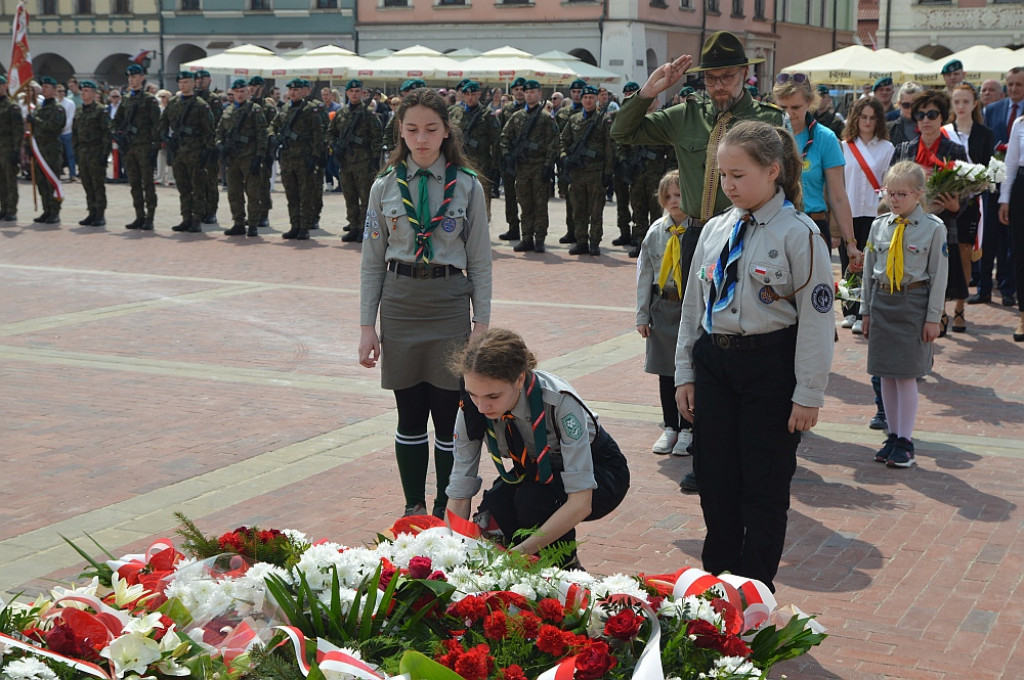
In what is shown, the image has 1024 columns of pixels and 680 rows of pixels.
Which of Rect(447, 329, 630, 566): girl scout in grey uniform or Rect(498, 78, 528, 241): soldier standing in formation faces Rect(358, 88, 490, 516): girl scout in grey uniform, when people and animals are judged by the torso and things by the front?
the soldier standing in formation

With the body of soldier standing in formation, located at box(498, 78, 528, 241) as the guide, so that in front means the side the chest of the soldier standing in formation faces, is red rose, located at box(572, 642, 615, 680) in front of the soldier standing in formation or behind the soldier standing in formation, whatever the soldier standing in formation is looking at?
in front

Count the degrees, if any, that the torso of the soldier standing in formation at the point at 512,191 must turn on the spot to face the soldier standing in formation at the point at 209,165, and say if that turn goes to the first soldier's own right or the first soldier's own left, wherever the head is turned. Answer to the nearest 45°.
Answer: approximately 90° to the first soldier's own right

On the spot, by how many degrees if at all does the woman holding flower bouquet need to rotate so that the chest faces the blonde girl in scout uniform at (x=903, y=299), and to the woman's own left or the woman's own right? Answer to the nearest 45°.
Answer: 0° — they already face them

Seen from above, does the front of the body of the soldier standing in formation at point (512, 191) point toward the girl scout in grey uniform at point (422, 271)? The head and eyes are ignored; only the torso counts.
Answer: yes

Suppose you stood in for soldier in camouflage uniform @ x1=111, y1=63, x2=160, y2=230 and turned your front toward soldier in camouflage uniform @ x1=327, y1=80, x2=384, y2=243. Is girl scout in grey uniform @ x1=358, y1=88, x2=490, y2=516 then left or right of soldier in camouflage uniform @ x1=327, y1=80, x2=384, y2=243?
right

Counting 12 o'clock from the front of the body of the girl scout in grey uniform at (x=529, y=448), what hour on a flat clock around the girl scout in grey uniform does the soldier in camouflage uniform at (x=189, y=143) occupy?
The soldier in camouflage uniform is roughly at 4 o'clock from the girl scout in grey uniform.

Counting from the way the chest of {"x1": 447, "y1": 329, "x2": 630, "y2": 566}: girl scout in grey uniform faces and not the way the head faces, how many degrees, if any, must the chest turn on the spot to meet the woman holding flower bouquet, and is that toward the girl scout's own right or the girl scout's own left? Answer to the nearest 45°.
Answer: approximately 180°

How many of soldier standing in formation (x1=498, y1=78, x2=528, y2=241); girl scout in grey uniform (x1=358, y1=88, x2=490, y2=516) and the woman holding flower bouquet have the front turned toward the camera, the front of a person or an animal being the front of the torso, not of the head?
3

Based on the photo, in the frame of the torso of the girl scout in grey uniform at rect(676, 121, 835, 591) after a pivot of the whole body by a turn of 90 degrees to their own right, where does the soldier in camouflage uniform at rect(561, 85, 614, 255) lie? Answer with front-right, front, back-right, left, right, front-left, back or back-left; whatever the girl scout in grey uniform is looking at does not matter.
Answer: front-right

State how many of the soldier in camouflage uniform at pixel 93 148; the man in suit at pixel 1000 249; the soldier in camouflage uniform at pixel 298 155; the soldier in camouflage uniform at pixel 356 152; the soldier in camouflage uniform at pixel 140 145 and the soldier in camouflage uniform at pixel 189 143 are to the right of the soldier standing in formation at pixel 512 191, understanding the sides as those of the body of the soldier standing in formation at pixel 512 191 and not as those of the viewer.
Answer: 5
